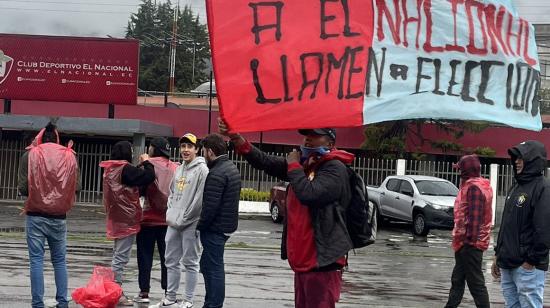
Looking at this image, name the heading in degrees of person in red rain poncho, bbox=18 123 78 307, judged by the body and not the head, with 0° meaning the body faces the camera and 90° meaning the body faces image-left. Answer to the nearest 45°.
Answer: approximately 180°

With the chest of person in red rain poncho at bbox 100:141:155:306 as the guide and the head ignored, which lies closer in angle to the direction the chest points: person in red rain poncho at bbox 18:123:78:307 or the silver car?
the silver car

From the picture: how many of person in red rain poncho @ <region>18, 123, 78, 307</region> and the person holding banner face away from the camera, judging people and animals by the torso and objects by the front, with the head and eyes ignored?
1

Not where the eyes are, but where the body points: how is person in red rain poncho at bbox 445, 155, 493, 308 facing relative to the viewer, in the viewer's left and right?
facing to the left of the viewer

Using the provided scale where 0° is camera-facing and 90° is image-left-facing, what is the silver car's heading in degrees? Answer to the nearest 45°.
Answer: approximately 315°

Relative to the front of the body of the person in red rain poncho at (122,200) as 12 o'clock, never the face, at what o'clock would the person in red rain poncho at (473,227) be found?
the person in red rain poncho at (473,227) is roughly at 2 o'clock from the person in red rain poncho at (122,200).

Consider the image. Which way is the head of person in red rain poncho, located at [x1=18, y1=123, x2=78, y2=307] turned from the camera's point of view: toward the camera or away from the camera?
away from the camera

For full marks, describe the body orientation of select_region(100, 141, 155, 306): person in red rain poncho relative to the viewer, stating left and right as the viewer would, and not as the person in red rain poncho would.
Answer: facing away from the viewer and to the right of the viewer

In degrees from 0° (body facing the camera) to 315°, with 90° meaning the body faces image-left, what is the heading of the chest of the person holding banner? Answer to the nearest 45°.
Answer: approximately 45°
